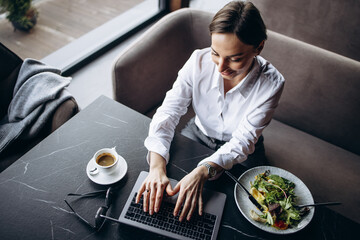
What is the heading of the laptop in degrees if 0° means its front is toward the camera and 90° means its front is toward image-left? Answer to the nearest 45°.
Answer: approximately 180°

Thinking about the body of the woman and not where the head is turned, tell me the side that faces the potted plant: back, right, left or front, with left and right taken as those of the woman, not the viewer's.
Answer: right

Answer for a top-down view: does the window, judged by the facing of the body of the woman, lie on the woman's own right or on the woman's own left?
on the woman's own right

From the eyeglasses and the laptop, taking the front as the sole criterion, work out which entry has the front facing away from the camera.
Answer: the laptop
